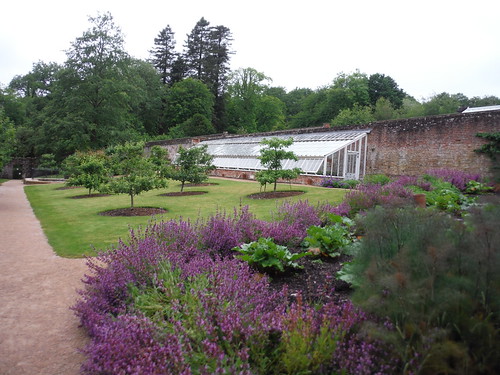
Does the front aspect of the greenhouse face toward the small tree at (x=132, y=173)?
yes

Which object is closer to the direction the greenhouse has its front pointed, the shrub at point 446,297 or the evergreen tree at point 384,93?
the shrub

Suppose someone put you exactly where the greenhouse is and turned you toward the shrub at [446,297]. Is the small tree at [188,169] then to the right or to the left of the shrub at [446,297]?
right

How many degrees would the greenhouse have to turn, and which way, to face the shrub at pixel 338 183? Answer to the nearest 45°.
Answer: approximately 45° to its left

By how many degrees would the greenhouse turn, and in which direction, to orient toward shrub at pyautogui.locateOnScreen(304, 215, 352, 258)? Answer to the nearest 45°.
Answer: approximately 45° to its left

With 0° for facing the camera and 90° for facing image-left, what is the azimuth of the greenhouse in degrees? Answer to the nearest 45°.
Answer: approximately 45°

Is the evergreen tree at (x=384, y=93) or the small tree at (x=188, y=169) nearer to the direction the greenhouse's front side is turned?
the small tree

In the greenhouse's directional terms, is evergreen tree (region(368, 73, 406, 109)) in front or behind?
behind

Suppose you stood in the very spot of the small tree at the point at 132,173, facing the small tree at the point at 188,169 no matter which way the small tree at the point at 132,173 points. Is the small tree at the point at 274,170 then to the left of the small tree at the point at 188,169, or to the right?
right

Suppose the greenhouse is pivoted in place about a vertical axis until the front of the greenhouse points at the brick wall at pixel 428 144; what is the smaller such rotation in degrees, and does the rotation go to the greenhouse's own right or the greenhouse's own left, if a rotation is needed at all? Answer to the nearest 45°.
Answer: approximately 135° to the greenhouse's own left

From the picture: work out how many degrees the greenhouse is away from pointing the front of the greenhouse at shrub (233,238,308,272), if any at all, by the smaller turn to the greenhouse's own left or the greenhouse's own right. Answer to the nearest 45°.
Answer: approximately 45° to the greenhouse's own left
